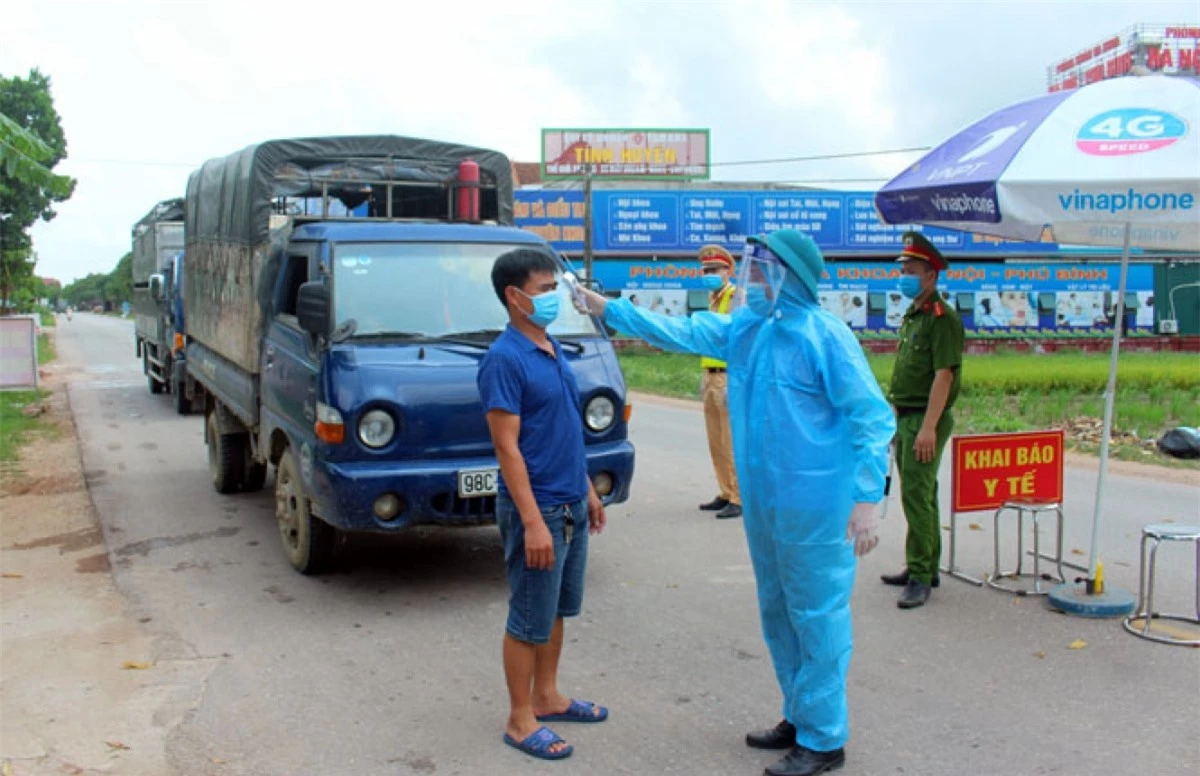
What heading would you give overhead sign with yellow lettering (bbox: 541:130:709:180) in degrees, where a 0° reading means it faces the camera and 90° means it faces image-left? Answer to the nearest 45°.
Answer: approximately 0°

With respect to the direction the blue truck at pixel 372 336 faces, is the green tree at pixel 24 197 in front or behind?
behind

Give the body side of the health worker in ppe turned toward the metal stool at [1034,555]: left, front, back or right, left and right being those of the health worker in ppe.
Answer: back

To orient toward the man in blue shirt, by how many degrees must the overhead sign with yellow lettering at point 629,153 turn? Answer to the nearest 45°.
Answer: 0° — it already faces them

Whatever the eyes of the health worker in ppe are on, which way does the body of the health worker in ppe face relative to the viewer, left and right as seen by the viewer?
facing the viewer and to the left of the viewer

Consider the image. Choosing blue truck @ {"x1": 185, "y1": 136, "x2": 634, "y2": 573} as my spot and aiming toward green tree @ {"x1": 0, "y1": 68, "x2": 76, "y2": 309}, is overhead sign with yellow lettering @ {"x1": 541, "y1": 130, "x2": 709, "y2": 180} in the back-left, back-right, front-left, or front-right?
front-right

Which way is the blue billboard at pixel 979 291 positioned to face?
toward the camera

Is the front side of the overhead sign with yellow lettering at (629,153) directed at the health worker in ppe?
yes

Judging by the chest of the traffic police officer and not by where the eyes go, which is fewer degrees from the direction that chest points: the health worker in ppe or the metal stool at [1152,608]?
the health worker in ppe

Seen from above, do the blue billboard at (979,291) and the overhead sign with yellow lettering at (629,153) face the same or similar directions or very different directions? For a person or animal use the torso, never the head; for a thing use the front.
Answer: same or similar directions

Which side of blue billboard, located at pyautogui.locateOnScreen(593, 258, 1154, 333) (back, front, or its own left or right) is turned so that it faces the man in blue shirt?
front

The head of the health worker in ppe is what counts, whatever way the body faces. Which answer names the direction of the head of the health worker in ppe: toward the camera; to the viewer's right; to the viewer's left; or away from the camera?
to the viewer's left

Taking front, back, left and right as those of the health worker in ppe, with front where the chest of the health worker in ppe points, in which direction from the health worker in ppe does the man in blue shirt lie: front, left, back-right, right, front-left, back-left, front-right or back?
front-right

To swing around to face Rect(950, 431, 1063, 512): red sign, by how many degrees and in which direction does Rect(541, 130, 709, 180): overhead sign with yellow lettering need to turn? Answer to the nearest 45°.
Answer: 0° — it already faces it

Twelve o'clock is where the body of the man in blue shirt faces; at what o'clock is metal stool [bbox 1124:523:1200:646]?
The metal stool is roughly at 10 o'clock from the man in blue shirt.

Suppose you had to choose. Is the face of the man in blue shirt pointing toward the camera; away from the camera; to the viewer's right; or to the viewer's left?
to the viewer's right

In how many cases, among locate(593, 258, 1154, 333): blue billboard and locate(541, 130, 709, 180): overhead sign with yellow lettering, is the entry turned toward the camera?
2

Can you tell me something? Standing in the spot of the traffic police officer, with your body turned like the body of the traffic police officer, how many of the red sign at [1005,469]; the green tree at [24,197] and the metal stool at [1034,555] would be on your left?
2
